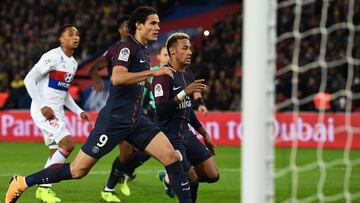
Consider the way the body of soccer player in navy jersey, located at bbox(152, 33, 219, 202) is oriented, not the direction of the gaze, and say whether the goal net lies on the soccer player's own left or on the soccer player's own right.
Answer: on the soccer player's own left

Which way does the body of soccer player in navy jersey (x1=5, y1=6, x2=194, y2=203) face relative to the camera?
to the viewer's right

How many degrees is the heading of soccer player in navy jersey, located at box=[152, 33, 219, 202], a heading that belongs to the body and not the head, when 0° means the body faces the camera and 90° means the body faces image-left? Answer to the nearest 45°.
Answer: approximately 315°

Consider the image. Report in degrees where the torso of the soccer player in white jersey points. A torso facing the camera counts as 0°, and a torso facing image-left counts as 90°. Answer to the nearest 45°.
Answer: approximately 315°
